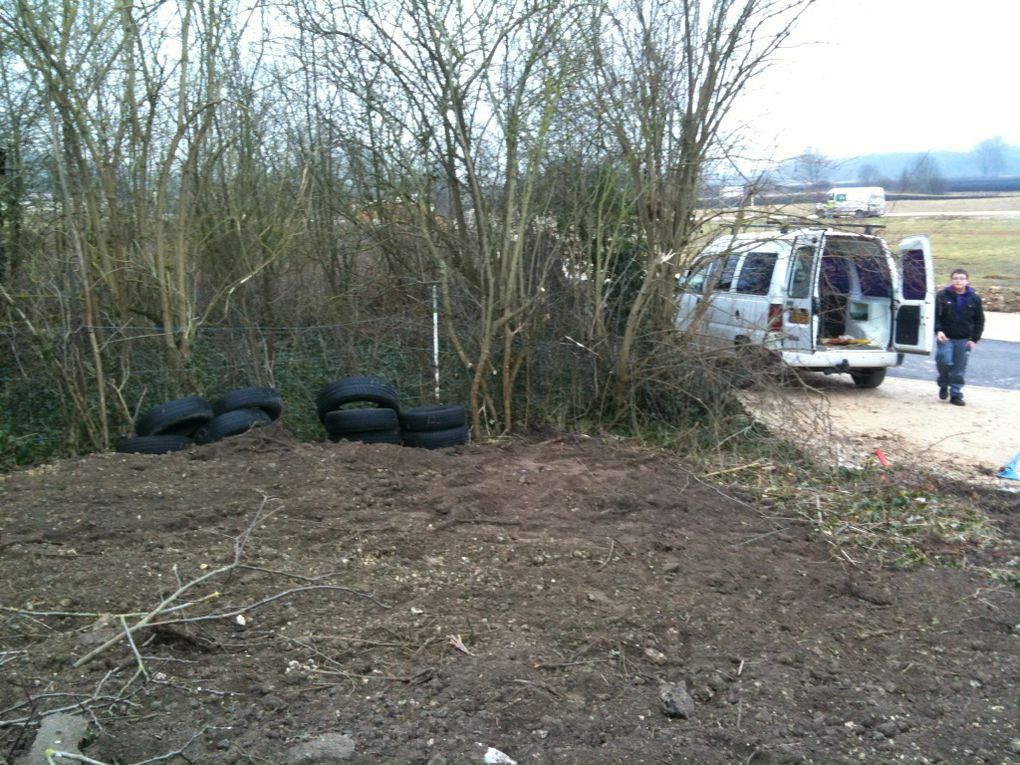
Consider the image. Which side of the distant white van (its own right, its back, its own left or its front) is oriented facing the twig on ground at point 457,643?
left

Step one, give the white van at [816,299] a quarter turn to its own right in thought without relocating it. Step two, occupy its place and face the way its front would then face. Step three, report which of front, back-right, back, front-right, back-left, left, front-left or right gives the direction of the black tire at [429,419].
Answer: back

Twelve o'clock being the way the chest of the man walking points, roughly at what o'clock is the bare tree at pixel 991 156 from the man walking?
The bare tree is roughly at 6 o'clock from the man walking.

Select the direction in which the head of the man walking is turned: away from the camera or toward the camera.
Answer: toward the camera

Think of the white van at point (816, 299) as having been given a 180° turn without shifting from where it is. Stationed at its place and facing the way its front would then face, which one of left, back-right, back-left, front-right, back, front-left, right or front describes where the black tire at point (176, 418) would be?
right

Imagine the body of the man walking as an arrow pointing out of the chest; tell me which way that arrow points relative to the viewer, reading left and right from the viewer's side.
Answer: facing the viewer

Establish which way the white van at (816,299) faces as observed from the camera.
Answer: facing away from the viewer and to the left of the viewer

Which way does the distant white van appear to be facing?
to the viewer's left

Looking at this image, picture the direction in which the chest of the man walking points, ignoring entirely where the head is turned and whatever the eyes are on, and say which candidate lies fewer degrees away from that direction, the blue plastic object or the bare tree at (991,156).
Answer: the blue plastic object

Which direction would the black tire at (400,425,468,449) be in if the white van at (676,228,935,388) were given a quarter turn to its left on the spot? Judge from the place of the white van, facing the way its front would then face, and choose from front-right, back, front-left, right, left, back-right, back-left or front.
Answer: front

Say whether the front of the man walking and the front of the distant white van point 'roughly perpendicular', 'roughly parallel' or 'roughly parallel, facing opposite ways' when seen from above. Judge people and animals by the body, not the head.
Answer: roughly perpendicular

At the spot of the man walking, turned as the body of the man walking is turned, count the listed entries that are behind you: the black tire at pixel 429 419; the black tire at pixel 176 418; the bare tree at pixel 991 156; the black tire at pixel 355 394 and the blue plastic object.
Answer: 1

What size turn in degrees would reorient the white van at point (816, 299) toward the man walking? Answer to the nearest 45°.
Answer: approximately 90° to its right

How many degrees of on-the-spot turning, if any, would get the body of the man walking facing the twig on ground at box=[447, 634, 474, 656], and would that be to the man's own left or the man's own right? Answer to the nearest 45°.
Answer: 0° — they already face it
